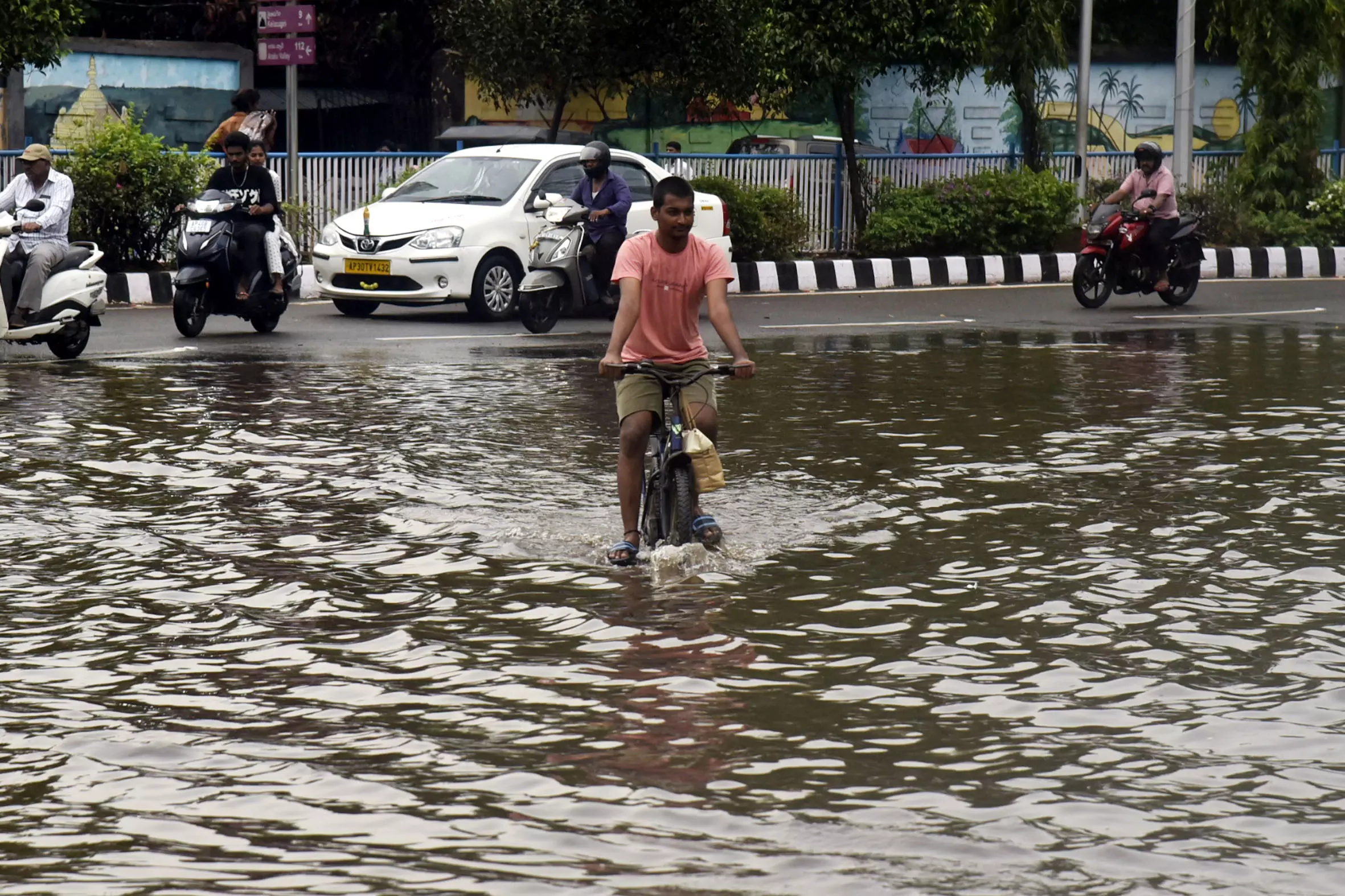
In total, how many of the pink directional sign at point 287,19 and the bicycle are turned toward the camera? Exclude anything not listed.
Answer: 2

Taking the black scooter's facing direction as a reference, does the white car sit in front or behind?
behind

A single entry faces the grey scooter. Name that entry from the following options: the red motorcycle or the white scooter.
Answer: the red motorcycle

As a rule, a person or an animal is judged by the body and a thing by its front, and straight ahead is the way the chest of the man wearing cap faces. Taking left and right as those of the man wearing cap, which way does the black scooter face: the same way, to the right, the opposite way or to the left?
the same way

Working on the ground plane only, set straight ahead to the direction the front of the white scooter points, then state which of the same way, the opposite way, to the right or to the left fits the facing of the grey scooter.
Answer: the same way

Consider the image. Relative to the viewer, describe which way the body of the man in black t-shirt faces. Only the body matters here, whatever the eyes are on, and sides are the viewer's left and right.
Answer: facing the viewer and to the left of the viewer

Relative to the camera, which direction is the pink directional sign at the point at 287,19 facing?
toward the camera

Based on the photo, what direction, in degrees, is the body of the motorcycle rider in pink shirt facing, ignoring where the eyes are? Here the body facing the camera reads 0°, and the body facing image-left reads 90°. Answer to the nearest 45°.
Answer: approximately 45°

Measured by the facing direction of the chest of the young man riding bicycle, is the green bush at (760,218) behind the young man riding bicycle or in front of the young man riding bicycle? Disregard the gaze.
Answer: behind

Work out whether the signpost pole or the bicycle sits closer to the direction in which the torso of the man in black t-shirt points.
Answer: the bicycle

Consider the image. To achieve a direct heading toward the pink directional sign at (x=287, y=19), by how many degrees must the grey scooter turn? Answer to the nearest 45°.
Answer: approximately 90° to its right

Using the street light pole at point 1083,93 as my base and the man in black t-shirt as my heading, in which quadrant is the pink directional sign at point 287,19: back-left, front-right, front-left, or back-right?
front-right

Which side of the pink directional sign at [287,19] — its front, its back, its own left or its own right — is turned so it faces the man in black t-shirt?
front

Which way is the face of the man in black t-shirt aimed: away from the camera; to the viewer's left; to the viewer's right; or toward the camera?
toward the camera

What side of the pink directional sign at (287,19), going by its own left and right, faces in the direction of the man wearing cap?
front

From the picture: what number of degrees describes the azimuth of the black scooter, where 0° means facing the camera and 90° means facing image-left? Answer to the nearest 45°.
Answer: approximately 45°

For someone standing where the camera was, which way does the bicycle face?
facing the viewer

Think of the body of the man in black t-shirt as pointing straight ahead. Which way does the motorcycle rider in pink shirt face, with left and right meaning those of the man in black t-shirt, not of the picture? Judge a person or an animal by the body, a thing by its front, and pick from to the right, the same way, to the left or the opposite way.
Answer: the same way
